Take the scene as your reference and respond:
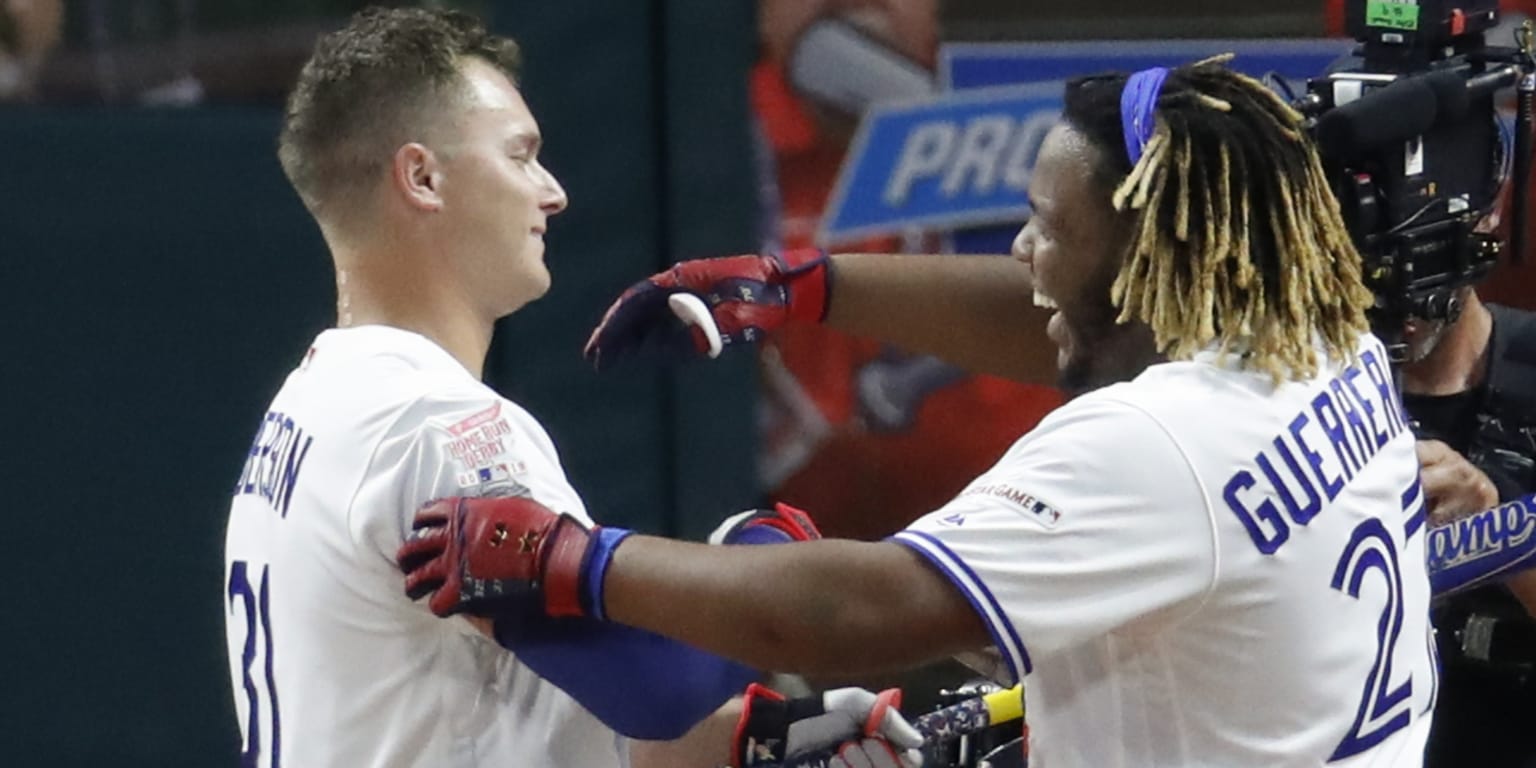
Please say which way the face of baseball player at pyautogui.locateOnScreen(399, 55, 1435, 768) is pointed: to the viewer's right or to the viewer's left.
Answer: to the viewer's left

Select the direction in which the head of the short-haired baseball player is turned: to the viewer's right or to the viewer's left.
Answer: to the viewer's right

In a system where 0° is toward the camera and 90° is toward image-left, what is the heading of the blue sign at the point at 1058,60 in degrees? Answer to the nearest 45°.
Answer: approximately 0°

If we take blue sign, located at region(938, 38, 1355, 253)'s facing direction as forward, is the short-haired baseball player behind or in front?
in front

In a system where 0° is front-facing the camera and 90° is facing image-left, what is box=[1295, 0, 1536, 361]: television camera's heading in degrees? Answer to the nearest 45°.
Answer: approximately 45°

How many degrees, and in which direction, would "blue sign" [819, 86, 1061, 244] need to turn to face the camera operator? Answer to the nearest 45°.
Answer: approximately 45° to its left

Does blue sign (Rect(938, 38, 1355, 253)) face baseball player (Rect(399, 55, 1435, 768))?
yes

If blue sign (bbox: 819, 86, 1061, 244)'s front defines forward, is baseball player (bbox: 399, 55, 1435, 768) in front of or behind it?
in front
